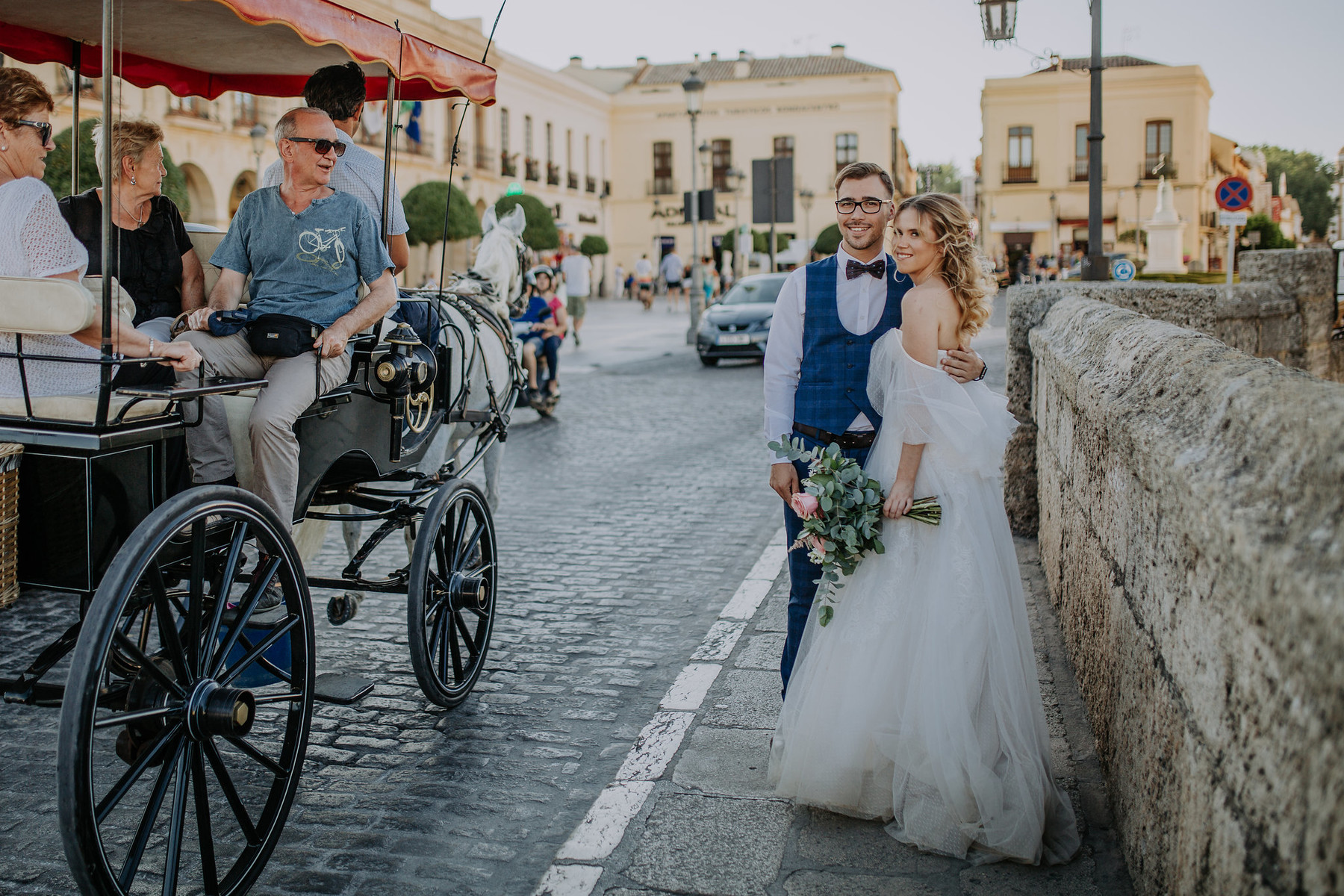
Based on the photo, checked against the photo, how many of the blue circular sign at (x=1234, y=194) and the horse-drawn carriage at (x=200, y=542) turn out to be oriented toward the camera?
1

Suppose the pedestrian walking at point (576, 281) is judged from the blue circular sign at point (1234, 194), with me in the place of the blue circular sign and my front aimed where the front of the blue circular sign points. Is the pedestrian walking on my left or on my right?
on my right

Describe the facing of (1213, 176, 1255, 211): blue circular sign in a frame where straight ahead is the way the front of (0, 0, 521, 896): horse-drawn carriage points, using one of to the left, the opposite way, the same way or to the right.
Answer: the opposite way

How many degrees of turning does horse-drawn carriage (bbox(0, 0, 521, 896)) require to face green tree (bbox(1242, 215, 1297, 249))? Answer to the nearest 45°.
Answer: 0° — it already faces it

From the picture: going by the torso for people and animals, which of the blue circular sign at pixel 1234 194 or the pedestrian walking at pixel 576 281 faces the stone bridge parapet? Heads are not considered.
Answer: the blue circular sign

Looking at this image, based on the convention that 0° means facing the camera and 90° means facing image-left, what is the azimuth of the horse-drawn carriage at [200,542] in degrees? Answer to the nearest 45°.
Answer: approximately 225°

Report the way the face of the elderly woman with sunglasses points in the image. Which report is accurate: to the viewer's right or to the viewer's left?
to the viewer's right
